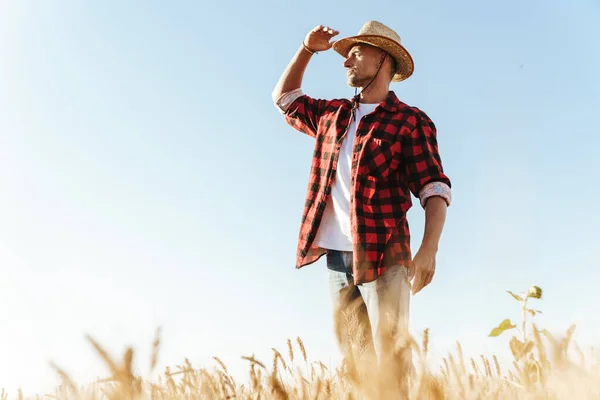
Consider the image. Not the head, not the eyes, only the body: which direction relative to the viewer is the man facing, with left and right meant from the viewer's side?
facing the viewer and to the left of the viewer

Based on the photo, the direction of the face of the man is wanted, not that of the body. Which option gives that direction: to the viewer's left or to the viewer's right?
to the viewer's left
